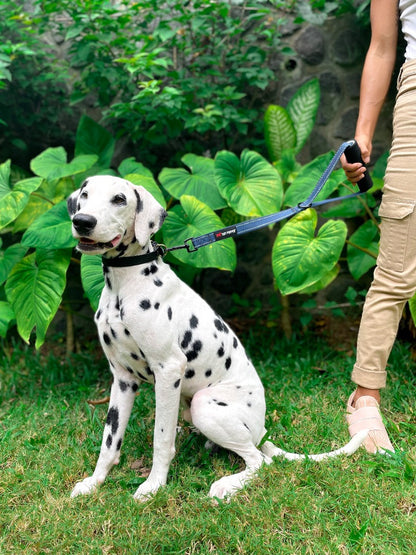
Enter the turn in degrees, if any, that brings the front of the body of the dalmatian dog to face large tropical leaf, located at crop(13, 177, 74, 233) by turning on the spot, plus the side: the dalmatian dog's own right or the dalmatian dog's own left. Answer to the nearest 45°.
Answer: approximately 90° to the dalmatian dog's own right

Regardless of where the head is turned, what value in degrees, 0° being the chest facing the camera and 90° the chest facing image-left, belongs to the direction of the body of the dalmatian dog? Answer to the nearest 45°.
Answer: approximately 45°

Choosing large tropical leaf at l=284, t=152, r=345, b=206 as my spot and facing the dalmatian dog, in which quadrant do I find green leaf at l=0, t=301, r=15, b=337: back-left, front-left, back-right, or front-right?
front-right

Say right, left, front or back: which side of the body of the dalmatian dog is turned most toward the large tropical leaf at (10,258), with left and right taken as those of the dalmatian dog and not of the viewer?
right

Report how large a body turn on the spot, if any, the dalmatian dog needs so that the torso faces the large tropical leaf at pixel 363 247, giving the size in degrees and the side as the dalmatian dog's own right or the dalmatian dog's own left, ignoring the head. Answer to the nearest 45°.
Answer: approximately 180°

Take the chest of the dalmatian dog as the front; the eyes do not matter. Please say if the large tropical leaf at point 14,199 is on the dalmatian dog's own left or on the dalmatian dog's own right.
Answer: on the dalmatian dog's own right

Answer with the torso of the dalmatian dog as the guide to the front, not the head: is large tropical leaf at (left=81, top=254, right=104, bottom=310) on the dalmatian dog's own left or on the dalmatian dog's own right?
on the dalmatian dog's own right

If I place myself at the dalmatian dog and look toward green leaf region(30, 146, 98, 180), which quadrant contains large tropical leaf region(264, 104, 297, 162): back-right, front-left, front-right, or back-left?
front-right

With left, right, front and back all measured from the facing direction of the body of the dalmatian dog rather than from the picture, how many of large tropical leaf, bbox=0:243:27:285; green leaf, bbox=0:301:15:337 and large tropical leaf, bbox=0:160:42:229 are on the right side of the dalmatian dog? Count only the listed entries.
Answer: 3

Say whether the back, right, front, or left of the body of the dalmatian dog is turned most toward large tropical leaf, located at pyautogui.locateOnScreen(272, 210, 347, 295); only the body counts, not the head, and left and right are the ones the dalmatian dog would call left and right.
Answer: back

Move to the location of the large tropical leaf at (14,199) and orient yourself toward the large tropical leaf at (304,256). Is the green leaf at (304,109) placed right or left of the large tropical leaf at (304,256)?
left

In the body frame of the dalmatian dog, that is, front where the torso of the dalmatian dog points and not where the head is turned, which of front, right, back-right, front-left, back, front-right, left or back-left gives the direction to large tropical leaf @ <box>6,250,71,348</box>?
right

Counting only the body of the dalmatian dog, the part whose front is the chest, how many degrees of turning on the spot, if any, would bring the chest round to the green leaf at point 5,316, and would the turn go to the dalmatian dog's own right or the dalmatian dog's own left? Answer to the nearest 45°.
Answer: approximately 90° to the dalmatian dog's own right
